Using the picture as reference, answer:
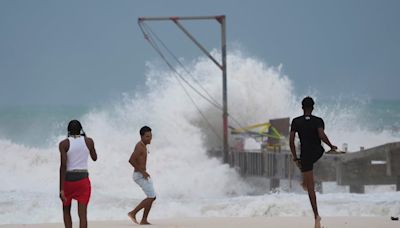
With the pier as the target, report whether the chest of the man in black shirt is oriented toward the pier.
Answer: yes

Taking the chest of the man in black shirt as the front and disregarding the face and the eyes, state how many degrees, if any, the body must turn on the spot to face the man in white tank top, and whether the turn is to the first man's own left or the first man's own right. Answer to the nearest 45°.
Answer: approximately 135° to the first man's own left

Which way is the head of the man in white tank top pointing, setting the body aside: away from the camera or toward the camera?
away from the camera

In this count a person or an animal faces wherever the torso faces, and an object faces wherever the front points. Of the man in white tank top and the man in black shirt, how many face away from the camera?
2

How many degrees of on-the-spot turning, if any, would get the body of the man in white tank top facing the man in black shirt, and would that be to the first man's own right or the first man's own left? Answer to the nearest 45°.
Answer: approximately 90° to the first man's own right

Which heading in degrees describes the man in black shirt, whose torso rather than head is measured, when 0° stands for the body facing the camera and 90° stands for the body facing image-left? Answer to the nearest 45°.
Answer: approximately 180°

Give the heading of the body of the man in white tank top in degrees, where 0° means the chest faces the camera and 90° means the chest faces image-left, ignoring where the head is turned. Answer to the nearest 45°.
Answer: approximately 180°
